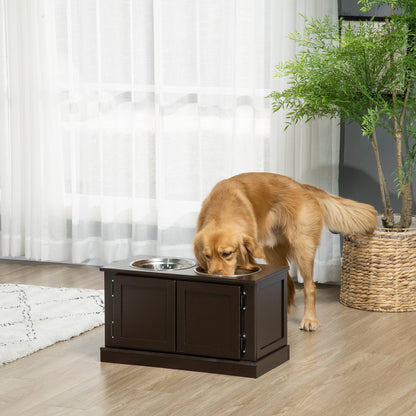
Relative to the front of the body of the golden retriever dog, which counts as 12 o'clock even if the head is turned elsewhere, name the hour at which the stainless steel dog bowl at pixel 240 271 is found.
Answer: The stainless steel dog bowl is roughly at 11 o'clock from the golden retriever dog.

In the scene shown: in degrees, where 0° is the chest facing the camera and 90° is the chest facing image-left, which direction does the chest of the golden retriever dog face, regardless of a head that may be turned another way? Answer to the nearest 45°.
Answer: approximately 45°

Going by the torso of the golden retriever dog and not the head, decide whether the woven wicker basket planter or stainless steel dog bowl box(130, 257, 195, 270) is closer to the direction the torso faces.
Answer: the stainless steel dog bowl

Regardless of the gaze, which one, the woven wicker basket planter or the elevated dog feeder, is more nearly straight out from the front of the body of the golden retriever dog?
the elevated dog feeder

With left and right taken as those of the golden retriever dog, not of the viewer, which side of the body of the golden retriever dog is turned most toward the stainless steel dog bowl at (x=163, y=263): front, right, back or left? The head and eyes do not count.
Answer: front

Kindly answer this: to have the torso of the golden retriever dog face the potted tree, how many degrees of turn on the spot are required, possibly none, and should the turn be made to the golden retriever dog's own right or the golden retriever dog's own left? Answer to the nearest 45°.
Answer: approximately 180°

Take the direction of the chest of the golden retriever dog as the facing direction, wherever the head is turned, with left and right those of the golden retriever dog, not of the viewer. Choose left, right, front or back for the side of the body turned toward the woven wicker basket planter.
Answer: back
